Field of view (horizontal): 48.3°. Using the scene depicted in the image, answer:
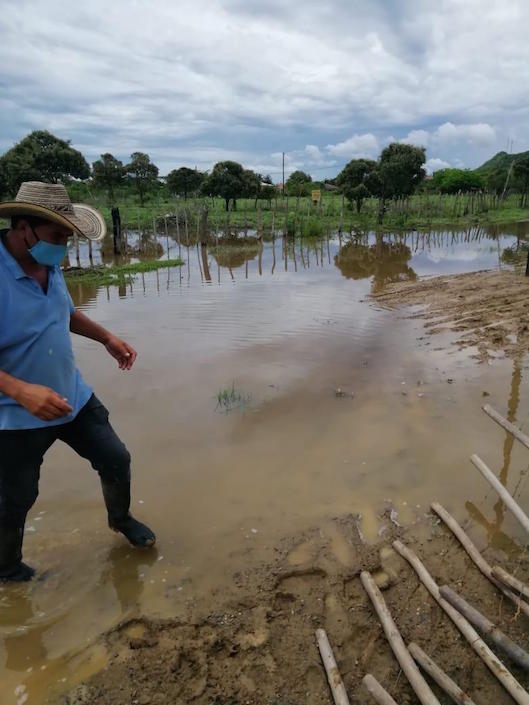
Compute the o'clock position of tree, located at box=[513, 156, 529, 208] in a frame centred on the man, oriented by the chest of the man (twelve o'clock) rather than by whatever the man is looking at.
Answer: The tree is roughly at 9 o'clock from the man.

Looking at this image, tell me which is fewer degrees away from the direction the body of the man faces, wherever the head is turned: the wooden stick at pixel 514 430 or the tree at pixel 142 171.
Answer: the wooden stick

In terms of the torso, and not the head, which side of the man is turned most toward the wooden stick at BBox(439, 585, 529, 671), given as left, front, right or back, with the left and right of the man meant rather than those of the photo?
front

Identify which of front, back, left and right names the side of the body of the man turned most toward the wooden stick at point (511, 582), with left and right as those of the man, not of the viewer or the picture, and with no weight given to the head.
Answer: front

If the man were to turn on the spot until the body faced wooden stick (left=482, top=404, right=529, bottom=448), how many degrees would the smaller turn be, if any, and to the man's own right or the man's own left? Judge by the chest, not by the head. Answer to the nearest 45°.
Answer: approximately 45° to the man's own left

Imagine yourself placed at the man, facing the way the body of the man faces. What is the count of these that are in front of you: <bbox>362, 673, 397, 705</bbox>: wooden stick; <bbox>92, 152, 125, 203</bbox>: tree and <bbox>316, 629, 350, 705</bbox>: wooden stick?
2

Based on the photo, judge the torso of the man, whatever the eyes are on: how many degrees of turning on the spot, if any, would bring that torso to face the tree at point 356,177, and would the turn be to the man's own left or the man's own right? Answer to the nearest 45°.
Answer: approximately 90° to the man's own left

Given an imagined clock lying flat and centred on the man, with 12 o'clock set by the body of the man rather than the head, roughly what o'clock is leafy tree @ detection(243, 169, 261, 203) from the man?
The leafy tree is roughly at 8 o'clock from the man.

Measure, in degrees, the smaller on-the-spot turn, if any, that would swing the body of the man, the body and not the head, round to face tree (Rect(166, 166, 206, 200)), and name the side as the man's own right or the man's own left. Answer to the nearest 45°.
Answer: approximately 135° to the man's own left

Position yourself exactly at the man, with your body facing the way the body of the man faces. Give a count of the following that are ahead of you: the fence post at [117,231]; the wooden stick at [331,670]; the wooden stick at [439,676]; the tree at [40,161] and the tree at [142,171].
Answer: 2

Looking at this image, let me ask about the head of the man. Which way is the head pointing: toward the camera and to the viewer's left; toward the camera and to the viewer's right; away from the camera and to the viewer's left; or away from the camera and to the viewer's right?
toward the camera and to the viewer's right

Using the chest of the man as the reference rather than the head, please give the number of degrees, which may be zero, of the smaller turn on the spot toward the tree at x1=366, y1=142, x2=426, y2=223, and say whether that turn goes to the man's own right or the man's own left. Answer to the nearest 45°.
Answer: approximately 90° to the man's own left

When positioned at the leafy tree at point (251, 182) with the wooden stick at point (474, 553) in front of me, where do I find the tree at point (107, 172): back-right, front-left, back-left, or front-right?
back-right

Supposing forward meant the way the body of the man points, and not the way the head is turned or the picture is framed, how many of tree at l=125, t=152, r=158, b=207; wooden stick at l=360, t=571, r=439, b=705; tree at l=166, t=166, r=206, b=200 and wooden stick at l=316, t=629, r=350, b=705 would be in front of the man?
2

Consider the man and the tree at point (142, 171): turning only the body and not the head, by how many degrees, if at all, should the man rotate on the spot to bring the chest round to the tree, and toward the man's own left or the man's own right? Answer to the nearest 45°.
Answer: approximately 135° to the man's own left

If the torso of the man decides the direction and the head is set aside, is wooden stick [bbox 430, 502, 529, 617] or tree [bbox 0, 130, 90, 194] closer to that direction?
the wooden stick
